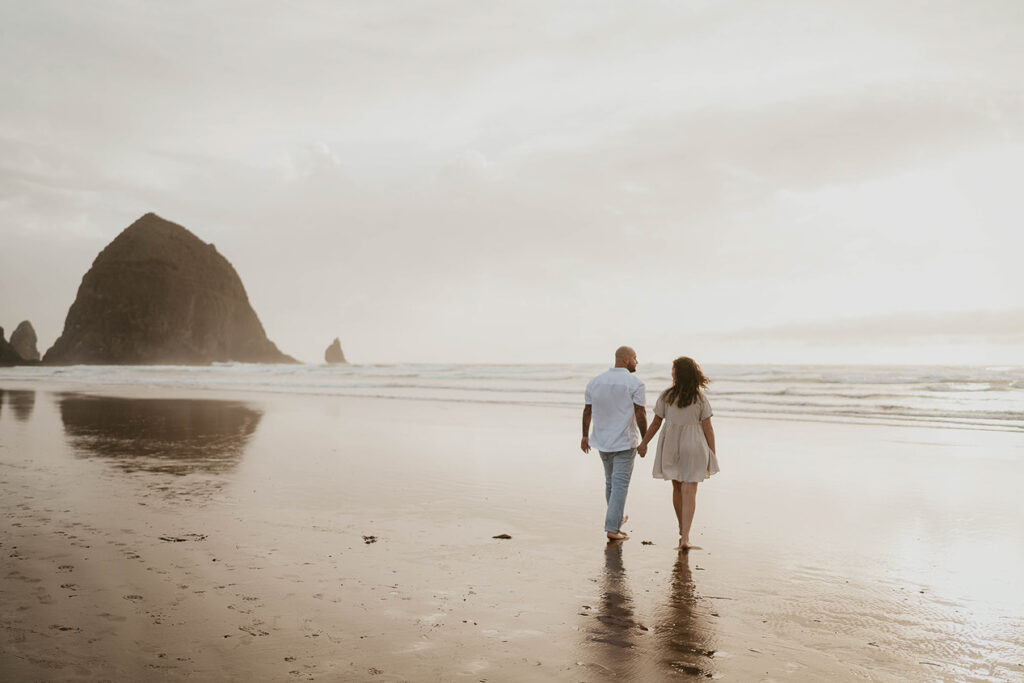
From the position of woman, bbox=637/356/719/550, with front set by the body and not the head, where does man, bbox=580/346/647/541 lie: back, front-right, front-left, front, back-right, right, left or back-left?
left

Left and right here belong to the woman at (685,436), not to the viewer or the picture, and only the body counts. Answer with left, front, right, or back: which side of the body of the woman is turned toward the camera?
back
